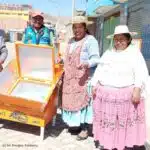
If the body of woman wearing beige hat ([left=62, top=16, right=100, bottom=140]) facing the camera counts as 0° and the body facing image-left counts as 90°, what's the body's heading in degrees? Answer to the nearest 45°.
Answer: approximately 45°

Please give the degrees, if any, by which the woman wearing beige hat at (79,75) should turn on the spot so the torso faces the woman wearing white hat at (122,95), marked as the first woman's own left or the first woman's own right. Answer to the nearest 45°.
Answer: approximately 90° to the first woman's own left
